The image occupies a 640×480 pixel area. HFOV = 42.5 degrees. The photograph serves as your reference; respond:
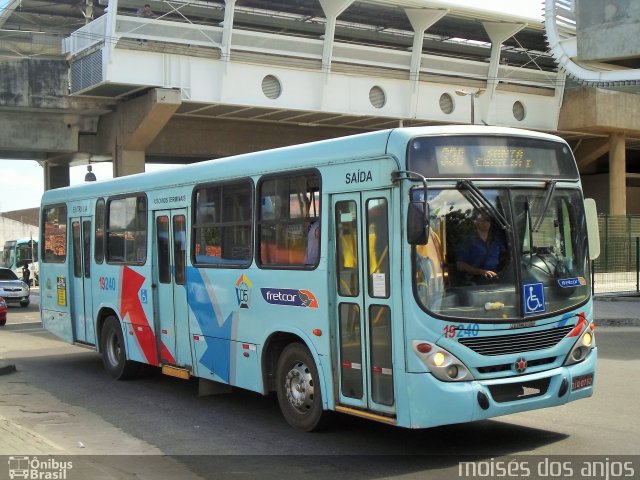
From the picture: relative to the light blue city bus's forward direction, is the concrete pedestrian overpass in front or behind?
behind

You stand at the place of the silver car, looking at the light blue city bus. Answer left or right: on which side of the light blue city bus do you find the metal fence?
left

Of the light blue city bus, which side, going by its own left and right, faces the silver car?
back

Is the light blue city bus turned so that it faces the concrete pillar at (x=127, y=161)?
no

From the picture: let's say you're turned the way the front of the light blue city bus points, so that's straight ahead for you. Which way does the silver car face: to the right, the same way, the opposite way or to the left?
the same way

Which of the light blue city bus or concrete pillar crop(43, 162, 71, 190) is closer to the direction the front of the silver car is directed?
the light blue city bus

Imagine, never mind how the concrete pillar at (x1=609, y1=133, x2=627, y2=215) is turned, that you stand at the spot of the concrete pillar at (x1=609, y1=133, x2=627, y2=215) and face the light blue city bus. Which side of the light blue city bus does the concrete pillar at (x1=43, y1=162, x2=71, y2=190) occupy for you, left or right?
right

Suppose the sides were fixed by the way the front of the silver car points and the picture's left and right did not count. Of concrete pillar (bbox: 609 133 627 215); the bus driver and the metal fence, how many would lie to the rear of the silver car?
0

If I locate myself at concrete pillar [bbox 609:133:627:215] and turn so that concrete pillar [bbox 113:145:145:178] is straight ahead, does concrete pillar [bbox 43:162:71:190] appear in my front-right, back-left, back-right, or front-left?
front-right

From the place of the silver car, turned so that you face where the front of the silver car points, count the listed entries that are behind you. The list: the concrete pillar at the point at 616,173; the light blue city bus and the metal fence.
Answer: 0

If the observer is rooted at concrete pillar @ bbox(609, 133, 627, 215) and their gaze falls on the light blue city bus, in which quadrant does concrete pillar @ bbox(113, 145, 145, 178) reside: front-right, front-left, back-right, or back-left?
front-right

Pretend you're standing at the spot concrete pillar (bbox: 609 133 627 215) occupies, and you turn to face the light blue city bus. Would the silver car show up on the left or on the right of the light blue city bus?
right

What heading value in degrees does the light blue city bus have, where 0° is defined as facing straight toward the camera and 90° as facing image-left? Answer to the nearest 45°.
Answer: approximately 315°

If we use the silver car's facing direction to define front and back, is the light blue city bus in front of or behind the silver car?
in front

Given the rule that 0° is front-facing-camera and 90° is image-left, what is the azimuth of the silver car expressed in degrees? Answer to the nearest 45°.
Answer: approximately 315°

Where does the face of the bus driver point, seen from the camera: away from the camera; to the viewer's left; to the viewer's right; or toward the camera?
toward the camera

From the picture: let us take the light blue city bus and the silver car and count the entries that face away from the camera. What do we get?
0
